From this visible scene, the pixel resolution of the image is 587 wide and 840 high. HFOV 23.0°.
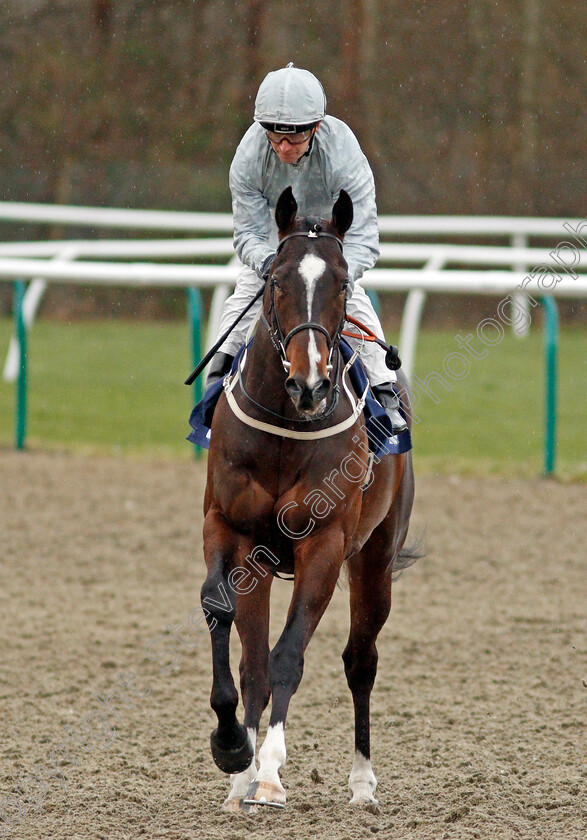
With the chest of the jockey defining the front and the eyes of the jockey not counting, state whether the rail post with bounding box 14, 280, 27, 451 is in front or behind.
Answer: behind

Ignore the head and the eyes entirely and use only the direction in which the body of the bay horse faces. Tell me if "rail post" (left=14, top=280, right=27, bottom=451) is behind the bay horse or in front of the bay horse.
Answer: behind

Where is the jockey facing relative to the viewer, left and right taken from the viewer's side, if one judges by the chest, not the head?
facing the viewer

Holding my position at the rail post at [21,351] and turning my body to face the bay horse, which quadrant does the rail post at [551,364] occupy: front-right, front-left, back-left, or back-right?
front-left

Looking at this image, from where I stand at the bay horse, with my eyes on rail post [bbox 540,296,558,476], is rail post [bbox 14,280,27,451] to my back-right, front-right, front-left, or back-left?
front-left

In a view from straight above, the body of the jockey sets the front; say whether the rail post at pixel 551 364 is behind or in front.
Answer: behind

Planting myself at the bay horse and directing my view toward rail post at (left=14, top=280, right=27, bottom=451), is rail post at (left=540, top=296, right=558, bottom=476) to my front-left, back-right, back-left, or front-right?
front-right

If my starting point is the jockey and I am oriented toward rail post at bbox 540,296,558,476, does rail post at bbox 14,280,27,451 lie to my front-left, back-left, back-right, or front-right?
front-left

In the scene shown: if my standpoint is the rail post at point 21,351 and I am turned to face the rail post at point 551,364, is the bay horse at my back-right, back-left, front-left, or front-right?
front-right
